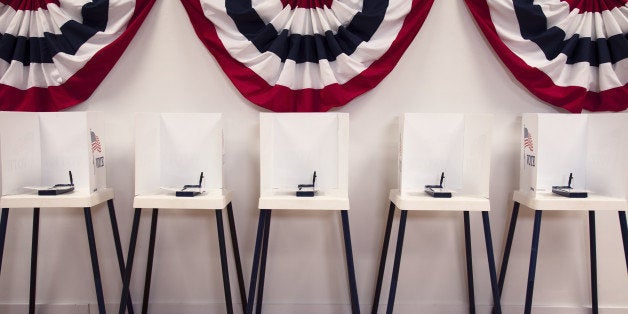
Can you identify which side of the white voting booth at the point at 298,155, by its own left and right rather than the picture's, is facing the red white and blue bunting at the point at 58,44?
right

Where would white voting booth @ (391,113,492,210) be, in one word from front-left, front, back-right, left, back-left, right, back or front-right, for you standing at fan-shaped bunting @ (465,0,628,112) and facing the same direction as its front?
front-right

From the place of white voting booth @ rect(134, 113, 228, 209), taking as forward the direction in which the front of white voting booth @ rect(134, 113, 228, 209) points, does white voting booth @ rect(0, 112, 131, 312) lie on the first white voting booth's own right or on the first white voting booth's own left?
on the first white voting booth's own right

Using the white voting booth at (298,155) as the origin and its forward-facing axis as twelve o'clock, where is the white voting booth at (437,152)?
the white voting booth at (437,152) is roughly at 9 o'clock from the white voting booth at (298,155).

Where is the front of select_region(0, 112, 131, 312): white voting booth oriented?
toward the camera

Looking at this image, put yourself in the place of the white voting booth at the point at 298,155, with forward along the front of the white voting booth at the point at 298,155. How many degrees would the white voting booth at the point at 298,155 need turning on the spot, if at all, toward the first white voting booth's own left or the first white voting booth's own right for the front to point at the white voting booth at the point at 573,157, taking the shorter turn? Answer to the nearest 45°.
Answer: approximately 90° to the first white voting booth's own left

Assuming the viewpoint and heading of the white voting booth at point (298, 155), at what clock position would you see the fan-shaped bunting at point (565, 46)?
The fan-shaped bunting is roughly at 9 o'clock from the white voting booth.

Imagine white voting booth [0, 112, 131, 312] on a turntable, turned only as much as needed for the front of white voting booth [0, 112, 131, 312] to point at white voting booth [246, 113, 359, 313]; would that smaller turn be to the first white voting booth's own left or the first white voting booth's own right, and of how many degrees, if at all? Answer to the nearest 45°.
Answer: approximately 45° to the first white voting booth's own left

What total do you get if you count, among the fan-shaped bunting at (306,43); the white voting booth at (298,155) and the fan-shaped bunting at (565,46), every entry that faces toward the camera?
3

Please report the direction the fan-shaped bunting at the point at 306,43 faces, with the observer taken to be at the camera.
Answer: facing the viewer

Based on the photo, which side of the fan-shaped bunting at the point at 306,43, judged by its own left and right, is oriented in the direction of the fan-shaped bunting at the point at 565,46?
left

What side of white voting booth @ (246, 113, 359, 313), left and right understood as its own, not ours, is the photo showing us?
front

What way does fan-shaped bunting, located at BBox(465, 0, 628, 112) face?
toward the camera
